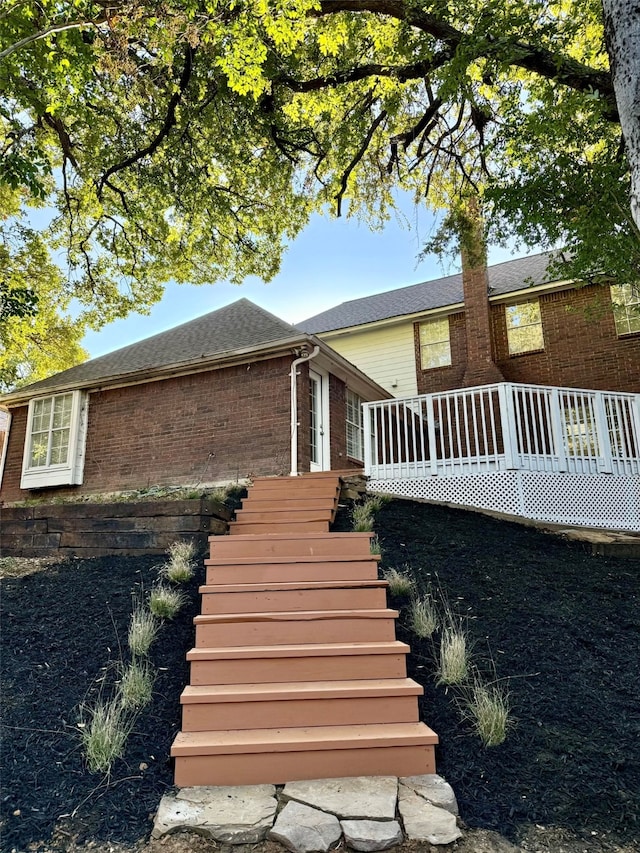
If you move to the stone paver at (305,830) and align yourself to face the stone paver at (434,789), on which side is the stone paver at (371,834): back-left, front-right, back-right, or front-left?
front-right

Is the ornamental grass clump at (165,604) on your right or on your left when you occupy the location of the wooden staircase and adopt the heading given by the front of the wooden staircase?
on your right

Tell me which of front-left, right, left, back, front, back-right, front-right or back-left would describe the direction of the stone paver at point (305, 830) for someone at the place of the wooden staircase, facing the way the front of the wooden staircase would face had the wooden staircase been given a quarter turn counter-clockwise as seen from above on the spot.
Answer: right

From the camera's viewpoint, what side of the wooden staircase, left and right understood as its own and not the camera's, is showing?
front

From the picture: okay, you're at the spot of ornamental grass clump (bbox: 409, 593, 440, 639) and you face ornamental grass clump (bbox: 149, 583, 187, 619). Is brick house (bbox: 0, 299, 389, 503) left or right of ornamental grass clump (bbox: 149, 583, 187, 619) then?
right

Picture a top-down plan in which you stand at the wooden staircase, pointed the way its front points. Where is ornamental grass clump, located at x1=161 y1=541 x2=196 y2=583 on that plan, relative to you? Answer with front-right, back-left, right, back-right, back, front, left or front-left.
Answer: back-right

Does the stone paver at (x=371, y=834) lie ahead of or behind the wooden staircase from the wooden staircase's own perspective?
ahead

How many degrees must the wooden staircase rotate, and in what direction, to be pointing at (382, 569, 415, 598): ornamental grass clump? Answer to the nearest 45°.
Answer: approximately 135° to its left

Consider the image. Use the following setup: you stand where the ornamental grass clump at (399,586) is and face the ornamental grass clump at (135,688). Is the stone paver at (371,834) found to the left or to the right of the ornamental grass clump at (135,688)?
left

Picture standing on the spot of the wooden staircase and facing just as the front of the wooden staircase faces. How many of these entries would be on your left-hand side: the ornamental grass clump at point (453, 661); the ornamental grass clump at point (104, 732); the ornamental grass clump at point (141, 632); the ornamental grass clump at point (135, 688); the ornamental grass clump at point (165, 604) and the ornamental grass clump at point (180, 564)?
1

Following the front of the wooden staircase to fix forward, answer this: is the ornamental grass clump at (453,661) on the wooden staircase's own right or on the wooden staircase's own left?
on the wooden staircase's own left

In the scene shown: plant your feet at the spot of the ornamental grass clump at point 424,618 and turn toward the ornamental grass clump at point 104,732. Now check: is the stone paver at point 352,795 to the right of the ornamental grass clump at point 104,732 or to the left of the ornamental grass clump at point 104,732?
left

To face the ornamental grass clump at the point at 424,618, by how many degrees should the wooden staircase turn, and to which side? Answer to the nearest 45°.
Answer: approximately 135° to its left

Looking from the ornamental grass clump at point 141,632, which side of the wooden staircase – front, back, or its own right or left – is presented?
right
